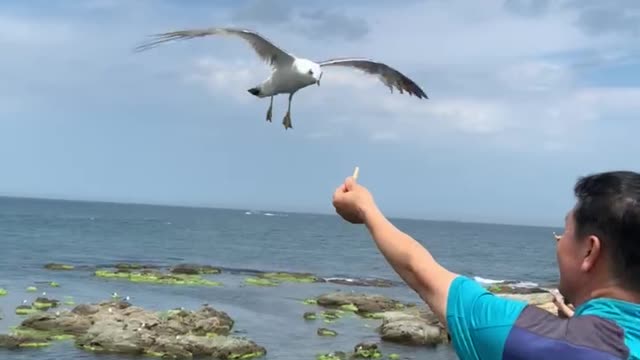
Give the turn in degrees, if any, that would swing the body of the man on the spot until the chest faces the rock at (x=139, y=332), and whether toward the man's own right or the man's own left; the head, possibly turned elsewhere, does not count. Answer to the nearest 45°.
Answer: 0° — they already face it

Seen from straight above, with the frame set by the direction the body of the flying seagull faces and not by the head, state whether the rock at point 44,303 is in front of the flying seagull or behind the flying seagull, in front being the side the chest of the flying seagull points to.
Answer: behind

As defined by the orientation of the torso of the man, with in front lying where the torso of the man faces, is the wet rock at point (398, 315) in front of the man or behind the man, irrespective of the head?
in front

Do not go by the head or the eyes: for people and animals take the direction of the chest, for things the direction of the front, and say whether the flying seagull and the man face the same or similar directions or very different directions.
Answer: very different directions

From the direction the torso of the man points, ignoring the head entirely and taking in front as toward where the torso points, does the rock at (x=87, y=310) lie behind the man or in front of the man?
in front

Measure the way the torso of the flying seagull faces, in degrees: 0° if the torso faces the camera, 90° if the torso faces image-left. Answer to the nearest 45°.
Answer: approximately 315°

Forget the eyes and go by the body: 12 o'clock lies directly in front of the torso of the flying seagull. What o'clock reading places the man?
The man is roughly at 1 o'clock from the flying seagull.

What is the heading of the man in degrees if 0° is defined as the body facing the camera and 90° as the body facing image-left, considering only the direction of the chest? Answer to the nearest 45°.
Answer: approximately 135°

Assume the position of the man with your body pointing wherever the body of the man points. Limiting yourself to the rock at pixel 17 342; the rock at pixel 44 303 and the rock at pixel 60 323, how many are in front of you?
3
